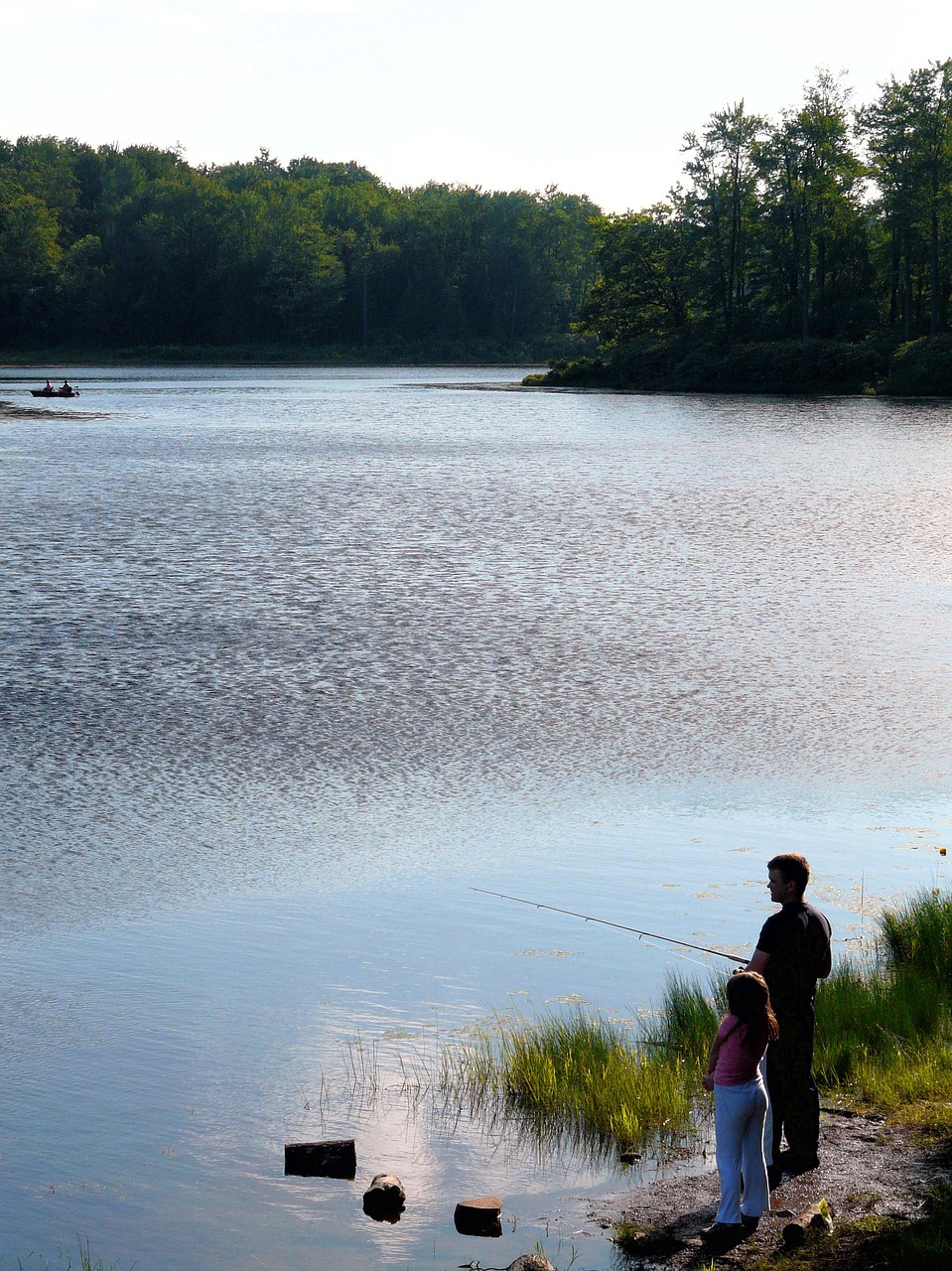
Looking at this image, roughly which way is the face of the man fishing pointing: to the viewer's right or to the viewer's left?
to the viewer's left

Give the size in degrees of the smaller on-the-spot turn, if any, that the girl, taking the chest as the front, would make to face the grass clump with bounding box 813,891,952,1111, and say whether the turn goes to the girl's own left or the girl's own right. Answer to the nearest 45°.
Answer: approximately 45° to the girl's own right

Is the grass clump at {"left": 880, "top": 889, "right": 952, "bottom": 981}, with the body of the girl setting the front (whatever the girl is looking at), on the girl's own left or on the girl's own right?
on the girl's own right

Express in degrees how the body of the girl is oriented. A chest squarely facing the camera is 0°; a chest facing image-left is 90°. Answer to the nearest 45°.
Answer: approximately 135°

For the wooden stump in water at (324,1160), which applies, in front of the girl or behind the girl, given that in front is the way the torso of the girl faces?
in front

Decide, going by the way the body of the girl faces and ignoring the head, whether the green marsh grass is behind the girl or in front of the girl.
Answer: in front
